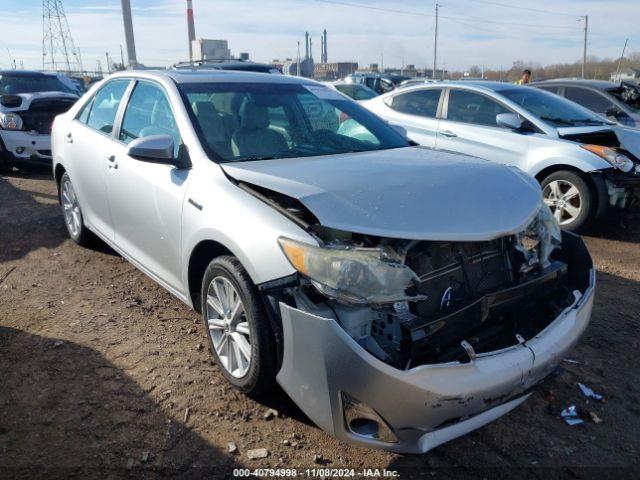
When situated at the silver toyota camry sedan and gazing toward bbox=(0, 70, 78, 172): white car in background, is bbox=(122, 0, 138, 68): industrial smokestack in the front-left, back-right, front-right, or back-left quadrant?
front-right

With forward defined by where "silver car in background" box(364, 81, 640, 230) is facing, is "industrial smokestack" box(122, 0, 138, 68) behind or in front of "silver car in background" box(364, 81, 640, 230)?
behind

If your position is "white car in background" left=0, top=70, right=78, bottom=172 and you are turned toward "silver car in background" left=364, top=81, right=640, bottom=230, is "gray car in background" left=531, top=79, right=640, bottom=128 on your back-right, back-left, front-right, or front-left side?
front-left

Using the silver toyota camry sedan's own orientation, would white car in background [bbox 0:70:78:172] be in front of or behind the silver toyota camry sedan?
behind

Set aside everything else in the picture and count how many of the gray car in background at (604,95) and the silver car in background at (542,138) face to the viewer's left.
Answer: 0

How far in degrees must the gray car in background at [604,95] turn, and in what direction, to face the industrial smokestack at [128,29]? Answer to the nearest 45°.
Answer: approximately 180°

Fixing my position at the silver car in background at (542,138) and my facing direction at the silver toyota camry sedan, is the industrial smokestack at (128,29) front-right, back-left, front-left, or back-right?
back-right

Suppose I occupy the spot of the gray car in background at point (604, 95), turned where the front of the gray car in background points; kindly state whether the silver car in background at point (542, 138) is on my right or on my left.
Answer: on my right

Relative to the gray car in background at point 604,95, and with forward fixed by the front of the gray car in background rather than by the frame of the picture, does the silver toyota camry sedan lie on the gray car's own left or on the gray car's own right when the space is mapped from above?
on the gray car's own right

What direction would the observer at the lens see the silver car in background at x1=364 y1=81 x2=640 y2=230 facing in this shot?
facing the viewer and to the right of the viewer

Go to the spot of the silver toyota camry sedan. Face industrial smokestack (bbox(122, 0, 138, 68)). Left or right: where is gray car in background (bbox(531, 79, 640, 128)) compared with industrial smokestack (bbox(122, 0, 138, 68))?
right

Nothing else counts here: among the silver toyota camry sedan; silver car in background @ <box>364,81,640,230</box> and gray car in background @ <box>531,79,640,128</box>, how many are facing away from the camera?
0

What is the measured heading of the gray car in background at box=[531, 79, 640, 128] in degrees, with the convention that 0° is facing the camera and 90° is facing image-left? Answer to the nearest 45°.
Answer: approximately 315°
